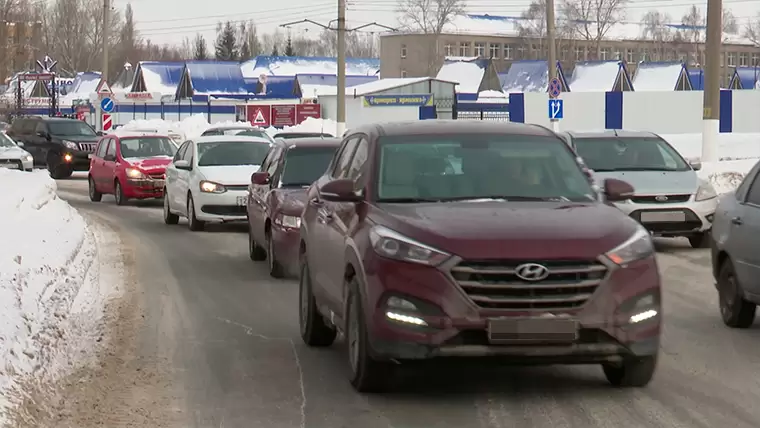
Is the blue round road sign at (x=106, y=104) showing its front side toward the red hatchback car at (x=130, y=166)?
yes

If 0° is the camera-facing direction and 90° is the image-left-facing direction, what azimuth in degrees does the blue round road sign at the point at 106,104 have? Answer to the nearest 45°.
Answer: approximately 0°

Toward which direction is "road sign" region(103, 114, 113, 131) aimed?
toward the camera

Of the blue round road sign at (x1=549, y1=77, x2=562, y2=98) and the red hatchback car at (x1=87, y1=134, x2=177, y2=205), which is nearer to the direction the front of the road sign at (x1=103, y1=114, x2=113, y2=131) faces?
the red hatchback car

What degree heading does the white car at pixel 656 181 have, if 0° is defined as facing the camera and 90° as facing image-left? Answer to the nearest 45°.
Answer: approximately 315°

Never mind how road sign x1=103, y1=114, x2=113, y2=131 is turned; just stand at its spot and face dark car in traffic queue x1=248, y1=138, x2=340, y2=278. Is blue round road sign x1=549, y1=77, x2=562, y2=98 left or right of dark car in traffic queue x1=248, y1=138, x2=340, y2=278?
left

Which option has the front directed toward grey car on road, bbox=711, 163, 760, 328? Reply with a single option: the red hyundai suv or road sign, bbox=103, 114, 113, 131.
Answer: the road sign

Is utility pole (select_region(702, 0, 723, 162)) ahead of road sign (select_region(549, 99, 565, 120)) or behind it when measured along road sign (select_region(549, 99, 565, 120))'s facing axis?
ahead

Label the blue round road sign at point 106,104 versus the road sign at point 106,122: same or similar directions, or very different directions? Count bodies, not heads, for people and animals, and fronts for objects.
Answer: same or similar directions

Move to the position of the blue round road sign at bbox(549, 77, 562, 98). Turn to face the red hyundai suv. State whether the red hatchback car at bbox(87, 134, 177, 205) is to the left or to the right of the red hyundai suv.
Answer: right

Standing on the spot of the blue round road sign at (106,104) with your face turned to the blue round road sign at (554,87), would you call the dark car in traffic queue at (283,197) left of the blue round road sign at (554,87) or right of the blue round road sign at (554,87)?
right

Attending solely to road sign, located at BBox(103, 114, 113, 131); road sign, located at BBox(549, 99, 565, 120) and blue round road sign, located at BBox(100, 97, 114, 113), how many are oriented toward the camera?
3

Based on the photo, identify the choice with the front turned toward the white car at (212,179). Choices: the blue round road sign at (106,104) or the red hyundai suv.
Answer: the blue round road sign

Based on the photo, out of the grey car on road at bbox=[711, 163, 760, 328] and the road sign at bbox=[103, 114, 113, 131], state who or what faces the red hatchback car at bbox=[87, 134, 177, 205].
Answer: the road sign

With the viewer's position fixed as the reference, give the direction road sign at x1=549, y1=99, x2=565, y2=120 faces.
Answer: facing the viewer

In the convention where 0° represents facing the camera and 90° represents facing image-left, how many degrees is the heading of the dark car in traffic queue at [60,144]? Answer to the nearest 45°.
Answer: approximately 315°

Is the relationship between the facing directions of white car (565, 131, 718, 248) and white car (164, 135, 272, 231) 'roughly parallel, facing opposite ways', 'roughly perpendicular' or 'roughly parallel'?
roughly parallel
